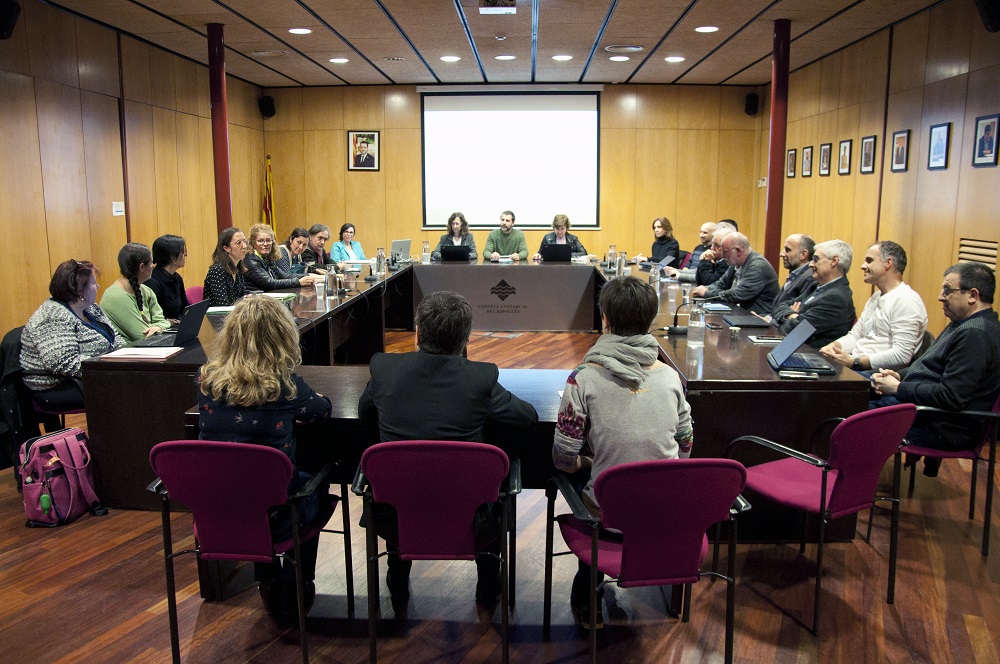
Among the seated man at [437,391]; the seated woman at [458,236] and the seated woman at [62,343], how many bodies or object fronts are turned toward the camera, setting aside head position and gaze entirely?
1

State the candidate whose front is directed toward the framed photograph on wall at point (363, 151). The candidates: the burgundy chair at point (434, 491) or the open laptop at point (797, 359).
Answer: the burgundy chair

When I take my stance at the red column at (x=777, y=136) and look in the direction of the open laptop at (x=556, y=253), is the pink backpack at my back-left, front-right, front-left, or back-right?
front-left

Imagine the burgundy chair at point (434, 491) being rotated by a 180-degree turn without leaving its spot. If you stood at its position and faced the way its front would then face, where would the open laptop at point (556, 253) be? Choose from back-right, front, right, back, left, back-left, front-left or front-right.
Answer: back

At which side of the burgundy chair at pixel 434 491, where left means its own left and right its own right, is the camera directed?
back

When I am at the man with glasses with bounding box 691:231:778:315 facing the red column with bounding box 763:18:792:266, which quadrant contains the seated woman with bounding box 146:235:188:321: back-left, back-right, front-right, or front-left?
back-left

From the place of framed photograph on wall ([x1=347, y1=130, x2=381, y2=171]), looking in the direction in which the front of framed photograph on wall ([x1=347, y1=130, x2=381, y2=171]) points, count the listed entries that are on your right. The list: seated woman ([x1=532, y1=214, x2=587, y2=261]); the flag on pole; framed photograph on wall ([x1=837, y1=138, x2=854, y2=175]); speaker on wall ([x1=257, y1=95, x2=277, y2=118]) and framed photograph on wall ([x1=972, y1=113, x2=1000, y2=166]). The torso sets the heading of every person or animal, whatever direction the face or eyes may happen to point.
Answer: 2

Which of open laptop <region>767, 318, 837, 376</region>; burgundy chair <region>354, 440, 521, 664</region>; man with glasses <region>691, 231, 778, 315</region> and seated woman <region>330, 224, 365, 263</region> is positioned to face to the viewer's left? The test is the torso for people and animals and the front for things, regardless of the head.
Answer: the man with glasses

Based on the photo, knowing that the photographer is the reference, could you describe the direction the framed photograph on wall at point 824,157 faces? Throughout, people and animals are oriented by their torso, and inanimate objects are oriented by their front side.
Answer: facing the viewer and to the left of the viewer

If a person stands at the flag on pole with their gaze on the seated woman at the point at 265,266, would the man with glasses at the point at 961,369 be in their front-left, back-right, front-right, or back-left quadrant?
front-left

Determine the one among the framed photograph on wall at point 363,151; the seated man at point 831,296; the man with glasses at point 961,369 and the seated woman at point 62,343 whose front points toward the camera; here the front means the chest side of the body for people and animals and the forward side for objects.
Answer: the framed photograph on wall

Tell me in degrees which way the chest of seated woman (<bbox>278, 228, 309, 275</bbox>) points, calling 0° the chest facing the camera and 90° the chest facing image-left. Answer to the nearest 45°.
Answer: approximately 315°

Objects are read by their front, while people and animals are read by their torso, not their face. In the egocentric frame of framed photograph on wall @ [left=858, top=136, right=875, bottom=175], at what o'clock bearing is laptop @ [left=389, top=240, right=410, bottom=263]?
The laptop is roughly at 1 o'clock from the framed photograph on wall.

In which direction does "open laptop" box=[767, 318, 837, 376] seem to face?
to the viewer's right

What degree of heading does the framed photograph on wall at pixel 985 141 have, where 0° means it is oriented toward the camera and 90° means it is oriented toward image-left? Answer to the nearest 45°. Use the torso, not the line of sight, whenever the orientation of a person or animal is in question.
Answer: approximately 45°

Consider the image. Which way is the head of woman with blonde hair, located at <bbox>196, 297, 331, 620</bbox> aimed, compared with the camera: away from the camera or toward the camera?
away from the camera

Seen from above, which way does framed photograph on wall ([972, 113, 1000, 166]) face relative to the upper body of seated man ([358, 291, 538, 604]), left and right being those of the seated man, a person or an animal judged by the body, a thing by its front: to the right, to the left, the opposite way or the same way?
to the left

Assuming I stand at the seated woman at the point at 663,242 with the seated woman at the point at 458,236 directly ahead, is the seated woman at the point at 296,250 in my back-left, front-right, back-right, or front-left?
front-left

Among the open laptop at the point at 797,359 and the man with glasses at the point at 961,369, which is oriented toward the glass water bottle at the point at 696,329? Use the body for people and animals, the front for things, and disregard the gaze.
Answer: the man with glasses

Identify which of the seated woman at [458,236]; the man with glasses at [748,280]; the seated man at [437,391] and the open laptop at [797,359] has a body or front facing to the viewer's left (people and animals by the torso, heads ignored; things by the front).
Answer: the man with glasses

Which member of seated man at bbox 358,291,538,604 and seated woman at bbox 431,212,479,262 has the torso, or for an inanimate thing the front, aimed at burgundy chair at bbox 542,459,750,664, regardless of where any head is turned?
the seated woman

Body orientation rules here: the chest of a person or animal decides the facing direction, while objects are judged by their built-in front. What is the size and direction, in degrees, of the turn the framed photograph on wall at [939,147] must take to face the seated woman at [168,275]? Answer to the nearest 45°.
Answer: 0° — it already faces them

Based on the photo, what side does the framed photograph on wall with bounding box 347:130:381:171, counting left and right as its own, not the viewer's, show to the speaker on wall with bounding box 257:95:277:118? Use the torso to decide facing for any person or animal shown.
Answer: right
